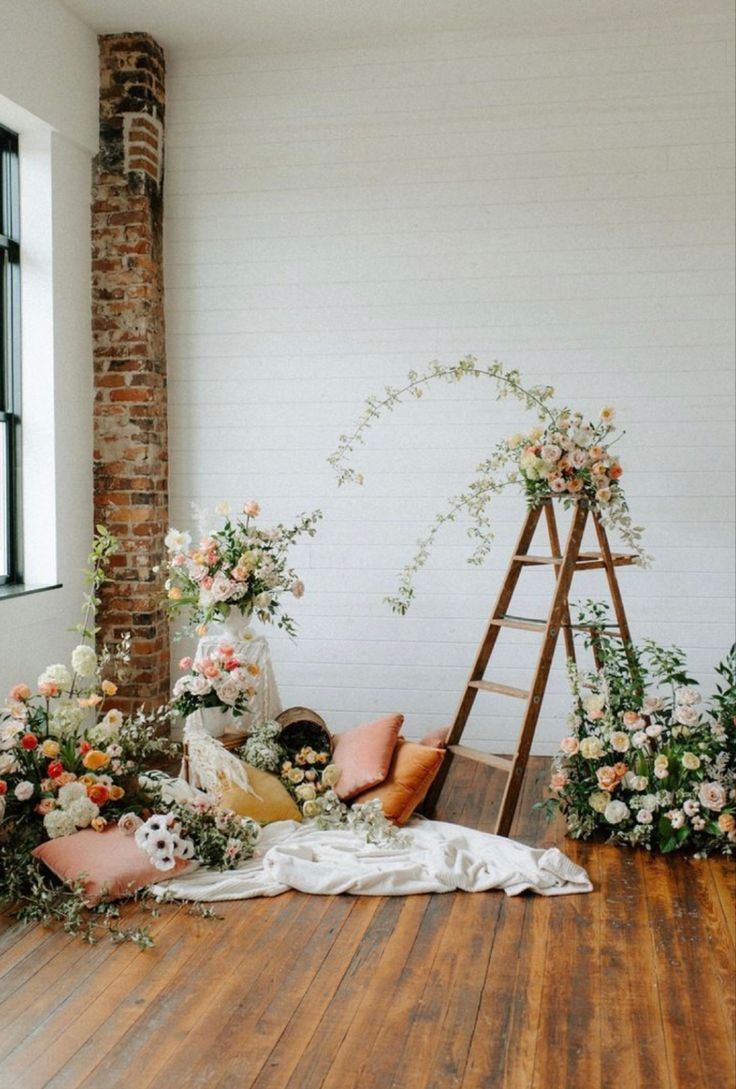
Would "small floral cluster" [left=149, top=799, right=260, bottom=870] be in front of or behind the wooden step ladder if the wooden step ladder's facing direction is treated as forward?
in front

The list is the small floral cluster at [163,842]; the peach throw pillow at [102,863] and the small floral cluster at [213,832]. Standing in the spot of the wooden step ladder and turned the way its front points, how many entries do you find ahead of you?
3

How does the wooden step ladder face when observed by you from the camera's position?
facing the viewer and to the left of the viewer

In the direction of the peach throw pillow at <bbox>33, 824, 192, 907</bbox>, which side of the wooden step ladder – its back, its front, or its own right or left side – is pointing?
front

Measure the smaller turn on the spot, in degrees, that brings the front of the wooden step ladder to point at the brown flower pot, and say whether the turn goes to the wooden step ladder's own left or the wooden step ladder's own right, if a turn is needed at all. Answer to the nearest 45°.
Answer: approximately 45° to the wooden step ladder's own right

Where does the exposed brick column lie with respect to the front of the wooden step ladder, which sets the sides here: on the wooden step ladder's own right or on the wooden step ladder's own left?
on the wooden step ladder's own right

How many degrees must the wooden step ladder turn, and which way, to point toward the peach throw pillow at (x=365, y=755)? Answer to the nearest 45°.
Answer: approximately 45° to its right

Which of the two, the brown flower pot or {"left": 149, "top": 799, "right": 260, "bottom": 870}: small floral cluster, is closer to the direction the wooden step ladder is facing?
the small floral cluster

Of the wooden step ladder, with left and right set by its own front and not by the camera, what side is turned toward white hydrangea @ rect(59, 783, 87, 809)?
front

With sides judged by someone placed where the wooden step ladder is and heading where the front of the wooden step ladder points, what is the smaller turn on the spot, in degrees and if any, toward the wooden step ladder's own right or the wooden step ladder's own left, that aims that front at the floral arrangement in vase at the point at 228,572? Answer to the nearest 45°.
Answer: approximately 45° to the wooden step ladder's own right

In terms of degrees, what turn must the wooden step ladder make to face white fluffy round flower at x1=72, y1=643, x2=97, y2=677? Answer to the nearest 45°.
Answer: approximately 45° to its right

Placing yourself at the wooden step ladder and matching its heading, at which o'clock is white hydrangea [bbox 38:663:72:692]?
The white hydrangea is roughly at 1 o'clock from the wooden step ladder.
